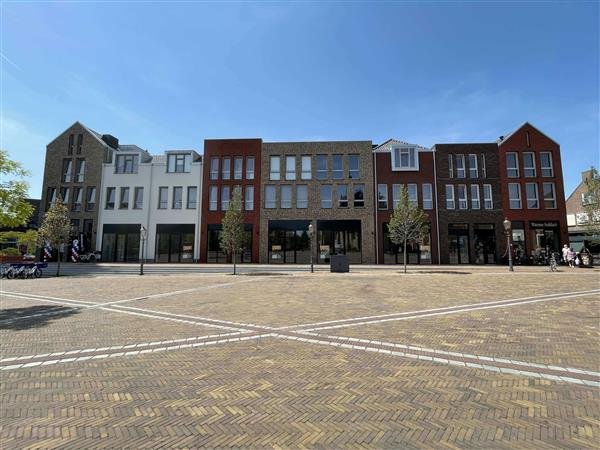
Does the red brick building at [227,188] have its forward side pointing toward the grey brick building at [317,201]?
no

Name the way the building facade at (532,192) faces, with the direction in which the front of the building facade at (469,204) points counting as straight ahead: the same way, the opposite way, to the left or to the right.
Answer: the same way

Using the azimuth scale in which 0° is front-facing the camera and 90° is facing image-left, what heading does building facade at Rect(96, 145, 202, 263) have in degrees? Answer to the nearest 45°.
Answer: approximately 0°

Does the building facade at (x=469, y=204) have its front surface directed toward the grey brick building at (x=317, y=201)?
no

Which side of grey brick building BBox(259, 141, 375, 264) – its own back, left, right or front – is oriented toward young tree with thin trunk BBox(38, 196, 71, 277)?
right

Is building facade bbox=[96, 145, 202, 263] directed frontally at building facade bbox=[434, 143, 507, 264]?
no

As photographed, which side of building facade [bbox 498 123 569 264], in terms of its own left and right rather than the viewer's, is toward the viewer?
front

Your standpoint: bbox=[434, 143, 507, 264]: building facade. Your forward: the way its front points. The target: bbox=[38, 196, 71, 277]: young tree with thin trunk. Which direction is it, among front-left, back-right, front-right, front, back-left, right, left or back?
front-right

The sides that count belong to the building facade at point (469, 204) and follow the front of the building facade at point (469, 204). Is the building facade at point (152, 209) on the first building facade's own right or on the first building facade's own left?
on the first building facade's own right

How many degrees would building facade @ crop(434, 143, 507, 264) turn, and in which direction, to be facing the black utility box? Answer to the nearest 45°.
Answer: approximately 45° to its right

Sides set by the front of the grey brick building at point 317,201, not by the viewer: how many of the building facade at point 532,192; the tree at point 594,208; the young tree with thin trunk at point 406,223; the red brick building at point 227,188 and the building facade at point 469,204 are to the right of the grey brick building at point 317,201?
1

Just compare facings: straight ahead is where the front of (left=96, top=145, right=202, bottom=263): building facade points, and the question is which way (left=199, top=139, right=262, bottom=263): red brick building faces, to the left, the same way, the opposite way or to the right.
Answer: the same way

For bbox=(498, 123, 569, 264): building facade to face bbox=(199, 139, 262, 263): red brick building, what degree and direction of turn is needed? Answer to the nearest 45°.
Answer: approximately 45° to its right

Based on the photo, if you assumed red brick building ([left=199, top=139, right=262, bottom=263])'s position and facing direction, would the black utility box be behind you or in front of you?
in front

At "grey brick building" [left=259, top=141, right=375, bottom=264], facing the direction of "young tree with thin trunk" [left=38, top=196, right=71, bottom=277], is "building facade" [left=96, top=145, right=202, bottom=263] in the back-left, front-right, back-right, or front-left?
front-right

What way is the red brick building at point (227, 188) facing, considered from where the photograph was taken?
facing the viewer

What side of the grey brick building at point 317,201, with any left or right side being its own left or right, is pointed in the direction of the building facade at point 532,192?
left

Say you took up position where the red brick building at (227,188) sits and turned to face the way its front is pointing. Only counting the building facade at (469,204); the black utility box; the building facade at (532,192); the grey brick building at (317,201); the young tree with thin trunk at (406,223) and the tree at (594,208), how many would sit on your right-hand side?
0

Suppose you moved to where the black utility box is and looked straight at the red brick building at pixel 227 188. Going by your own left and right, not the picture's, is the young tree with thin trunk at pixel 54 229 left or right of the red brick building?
left
